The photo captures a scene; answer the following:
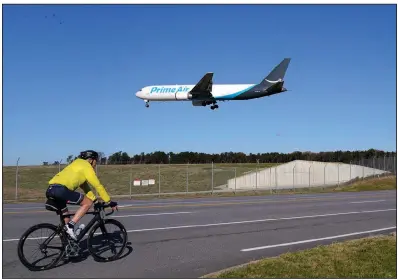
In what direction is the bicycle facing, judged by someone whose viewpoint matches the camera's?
facing to the right of the viewer

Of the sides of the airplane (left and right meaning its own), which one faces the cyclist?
left

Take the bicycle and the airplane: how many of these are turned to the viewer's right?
1

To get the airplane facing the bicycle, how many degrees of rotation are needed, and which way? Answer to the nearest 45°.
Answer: approximately 90° to its left

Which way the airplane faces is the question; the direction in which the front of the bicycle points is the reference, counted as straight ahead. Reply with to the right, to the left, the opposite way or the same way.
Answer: the opposite way

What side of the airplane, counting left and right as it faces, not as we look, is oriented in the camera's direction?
left
